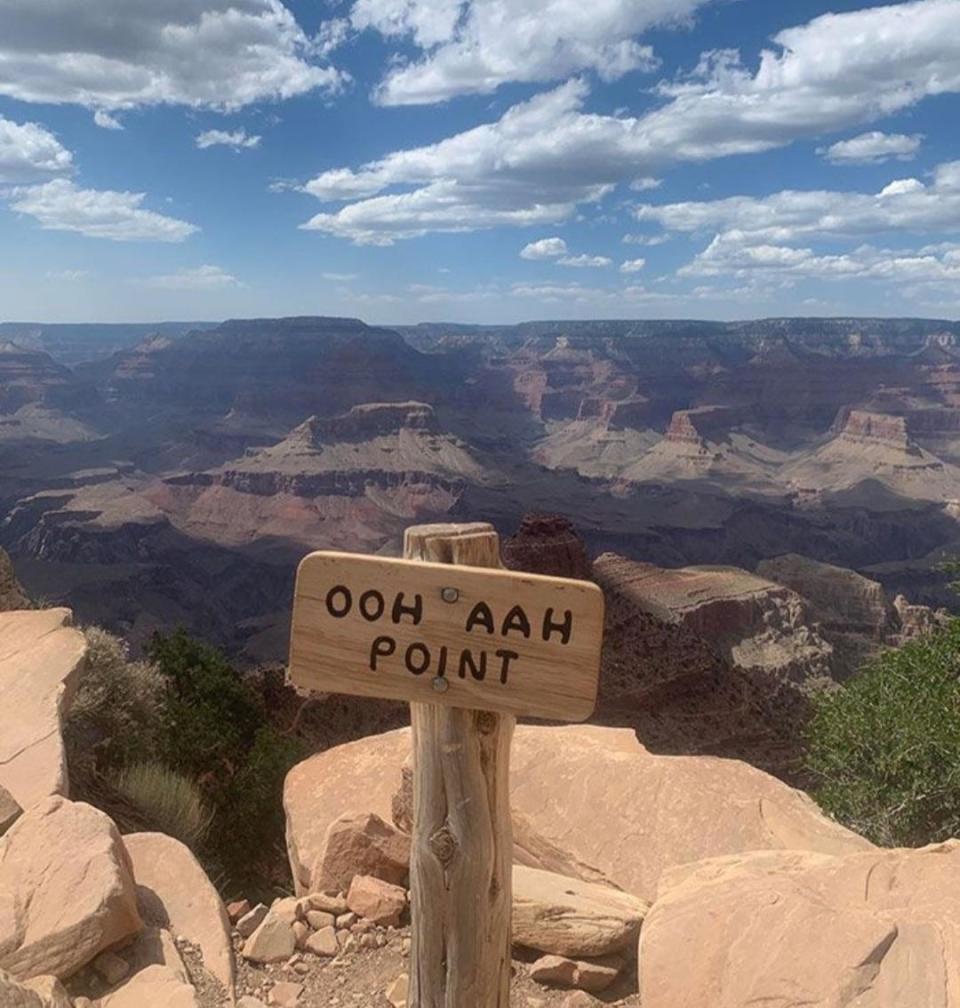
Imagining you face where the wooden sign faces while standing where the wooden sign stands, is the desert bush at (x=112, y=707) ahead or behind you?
behind

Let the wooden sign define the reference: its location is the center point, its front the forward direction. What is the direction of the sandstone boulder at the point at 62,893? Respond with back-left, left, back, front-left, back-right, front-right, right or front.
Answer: back-right

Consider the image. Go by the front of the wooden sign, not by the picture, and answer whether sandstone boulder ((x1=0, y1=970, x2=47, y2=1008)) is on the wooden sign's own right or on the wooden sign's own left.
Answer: on the wooden sign's own right

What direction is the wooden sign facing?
toward the camera

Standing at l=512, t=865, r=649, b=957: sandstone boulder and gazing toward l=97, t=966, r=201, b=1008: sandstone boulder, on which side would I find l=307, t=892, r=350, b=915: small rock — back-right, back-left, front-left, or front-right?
front-right

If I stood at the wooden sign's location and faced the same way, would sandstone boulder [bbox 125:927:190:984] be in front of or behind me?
behind

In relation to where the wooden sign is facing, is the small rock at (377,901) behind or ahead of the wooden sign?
behind
